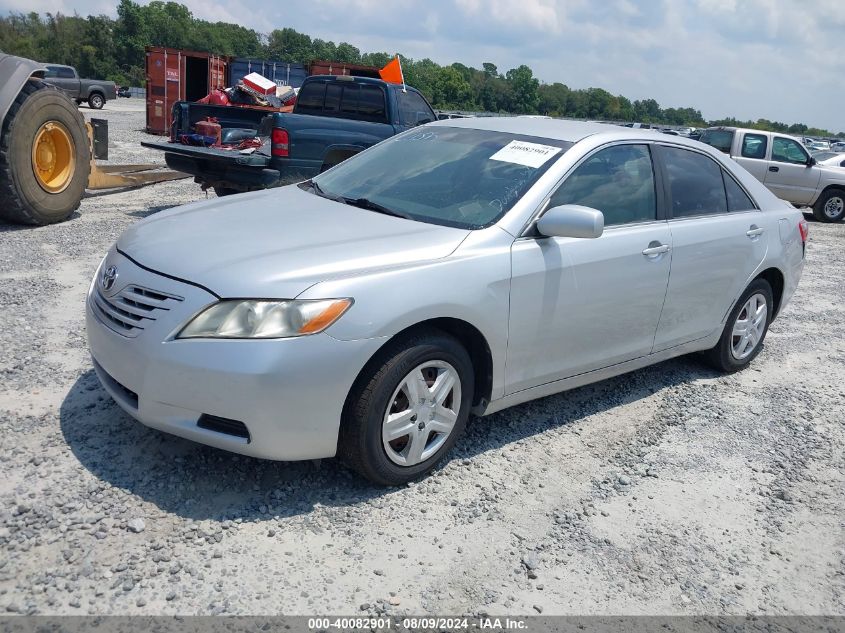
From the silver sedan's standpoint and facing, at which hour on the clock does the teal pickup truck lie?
The teal pickup truck is roughly at 4 o'clock from the silver sedan.

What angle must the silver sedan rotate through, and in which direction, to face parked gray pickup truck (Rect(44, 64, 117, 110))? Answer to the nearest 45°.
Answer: approximately 90° to its right

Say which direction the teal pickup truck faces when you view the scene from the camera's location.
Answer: facing away from the viewer and to the right of the viewer

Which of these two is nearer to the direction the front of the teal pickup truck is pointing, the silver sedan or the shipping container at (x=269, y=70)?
the shipping container

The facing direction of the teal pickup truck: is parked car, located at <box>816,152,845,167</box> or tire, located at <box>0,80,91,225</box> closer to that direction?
the parked car

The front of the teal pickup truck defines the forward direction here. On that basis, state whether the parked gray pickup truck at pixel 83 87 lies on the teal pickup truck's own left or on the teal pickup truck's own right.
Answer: on the teal pickup truck's own left

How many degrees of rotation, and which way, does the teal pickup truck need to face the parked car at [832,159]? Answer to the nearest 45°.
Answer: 0° — it already faces it

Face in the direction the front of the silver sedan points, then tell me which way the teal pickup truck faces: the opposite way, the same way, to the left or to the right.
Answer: the opposite way

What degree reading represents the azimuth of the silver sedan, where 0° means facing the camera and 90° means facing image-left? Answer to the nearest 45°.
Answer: approximately 45°

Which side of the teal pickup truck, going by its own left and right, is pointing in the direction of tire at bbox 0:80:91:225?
back

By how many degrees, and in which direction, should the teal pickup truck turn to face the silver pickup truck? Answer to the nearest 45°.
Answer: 0° — it already faces it

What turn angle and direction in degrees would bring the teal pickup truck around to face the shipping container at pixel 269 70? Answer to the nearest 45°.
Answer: approximately 45° to its left
